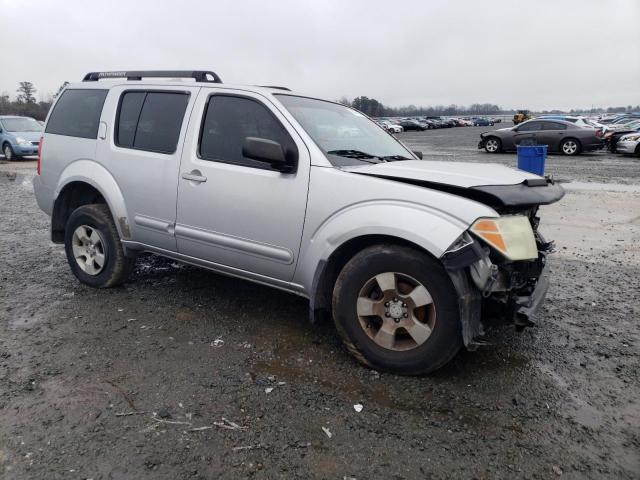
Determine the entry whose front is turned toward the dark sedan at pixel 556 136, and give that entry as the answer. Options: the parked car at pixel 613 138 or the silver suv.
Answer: the parked car

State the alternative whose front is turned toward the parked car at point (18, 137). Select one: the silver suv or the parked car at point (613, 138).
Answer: the parked car at point (613, 138)

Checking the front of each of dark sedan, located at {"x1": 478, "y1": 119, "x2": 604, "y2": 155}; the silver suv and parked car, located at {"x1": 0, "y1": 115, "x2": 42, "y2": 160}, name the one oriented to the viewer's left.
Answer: the dark sedan

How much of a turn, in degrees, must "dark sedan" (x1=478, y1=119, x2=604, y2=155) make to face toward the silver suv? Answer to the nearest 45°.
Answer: approximately 90° to its left

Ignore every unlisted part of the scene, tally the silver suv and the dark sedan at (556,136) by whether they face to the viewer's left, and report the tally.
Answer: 1

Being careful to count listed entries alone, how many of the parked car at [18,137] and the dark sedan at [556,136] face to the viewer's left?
1

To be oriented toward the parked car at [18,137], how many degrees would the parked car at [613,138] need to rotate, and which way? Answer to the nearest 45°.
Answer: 0° — it already faces it

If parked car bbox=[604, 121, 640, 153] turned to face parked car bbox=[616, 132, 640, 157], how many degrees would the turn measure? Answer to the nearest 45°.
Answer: approximately 45° to its left

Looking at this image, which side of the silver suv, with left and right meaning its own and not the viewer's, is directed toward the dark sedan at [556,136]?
left

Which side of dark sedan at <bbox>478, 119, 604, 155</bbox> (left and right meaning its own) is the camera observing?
left

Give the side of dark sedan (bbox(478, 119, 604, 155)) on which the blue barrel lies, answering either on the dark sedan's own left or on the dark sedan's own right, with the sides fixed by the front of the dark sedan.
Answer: on the dark sedan's own left
